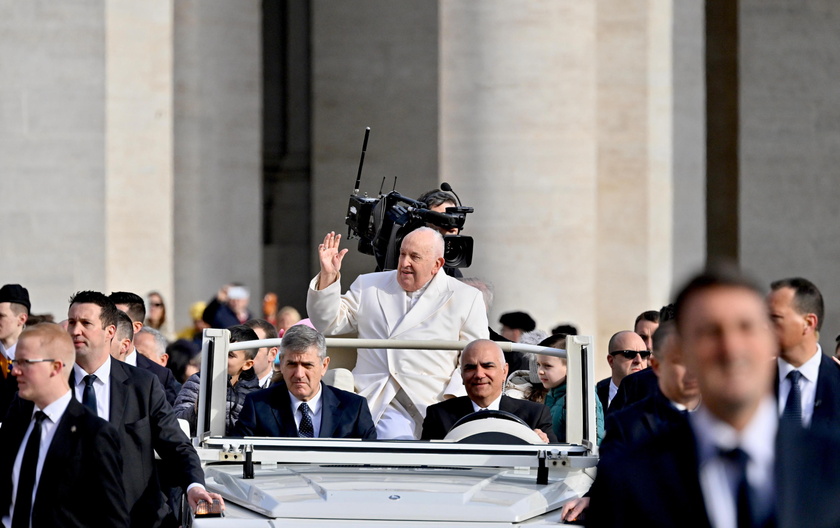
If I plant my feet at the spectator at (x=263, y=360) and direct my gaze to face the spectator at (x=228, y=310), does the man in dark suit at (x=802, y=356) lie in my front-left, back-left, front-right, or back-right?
back-right

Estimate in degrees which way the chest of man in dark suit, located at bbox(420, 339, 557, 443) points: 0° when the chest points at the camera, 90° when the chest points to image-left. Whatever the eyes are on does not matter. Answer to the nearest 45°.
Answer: approximately 0°

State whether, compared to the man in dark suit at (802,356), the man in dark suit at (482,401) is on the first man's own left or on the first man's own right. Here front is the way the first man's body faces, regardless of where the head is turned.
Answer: on the first man's own right

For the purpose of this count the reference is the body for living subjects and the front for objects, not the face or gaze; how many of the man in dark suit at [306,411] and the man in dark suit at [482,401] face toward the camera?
2

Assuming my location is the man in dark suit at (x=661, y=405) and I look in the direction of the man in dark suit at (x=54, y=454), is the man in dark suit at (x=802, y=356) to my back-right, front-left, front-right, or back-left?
back-right

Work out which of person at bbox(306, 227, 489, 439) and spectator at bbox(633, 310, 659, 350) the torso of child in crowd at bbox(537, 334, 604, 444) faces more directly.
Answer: the person

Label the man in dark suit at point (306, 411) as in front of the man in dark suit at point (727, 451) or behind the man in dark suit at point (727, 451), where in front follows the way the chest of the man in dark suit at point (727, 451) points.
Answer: behind
